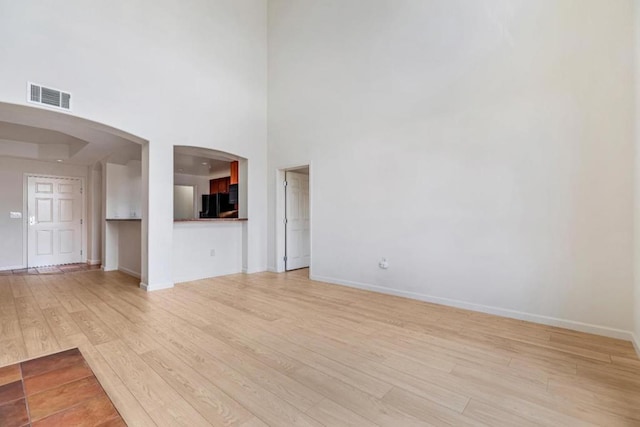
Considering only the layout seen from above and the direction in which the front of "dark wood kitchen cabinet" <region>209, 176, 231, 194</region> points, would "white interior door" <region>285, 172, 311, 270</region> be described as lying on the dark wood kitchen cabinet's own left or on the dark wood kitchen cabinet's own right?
on the dark wood kitchen cabinet's own left

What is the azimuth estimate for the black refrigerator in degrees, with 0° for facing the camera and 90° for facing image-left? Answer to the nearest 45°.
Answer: approximately 45°

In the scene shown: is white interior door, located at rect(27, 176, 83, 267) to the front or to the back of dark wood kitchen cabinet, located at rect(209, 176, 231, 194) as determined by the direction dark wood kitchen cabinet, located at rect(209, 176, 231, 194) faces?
to the front

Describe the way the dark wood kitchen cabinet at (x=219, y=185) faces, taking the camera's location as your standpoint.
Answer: facing the viewer and to the left of the viewer

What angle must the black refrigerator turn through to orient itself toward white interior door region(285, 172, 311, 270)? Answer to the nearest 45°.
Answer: approximately 45° to its left

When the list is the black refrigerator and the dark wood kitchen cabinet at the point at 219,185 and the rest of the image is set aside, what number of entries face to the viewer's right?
0
